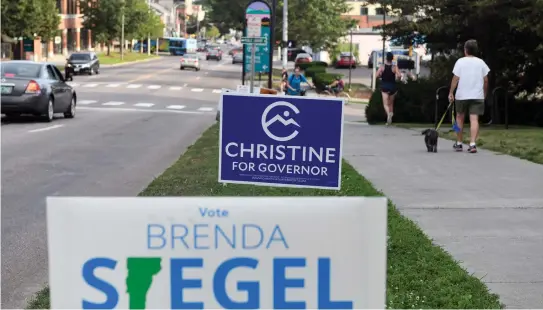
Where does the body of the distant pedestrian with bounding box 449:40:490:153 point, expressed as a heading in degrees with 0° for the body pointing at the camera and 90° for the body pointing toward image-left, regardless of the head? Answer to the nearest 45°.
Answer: approximately 180°

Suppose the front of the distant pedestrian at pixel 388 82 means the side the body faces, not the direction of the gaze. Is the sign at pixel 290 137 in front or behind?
behind

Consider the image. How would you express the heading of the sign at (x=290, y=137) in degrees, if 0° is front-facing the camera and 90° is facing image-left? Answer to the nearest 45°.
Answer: approximately 0°

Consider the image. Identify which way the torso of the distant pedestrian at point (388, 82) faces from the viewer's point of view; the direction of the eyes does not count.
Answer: away from the camera

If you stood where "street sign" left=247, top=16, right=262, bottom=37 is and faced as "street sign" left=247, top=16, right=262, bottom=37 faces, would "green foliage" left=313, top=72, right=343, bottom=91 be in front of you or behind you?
behind

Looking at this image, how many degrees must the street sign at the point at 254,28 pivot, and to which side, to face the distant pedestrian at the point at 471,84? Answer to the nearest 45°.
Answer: approximately 45° to its left

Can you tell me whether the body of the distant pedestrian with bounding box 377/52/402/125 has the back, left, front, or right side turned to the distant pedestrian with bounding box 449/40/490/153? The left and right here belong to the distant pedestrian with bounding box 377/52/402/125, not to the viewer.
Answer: back

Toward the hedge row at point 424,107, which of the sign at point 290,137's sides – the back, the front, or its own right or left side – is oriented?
back

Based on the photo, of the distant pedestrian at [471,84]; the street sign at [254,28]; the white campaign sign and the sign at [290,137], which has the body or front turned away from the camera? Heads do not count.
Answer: the distant pedestrian

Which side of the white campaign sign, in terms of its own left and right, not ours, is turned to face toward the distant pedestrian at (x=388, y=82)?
back

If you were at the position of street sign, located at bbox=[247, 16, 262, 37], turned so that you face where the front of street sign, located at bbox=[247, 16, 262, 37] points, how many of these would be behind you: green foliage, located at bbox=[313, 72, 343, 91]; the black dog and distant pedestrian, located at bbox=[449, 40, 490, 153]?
1
